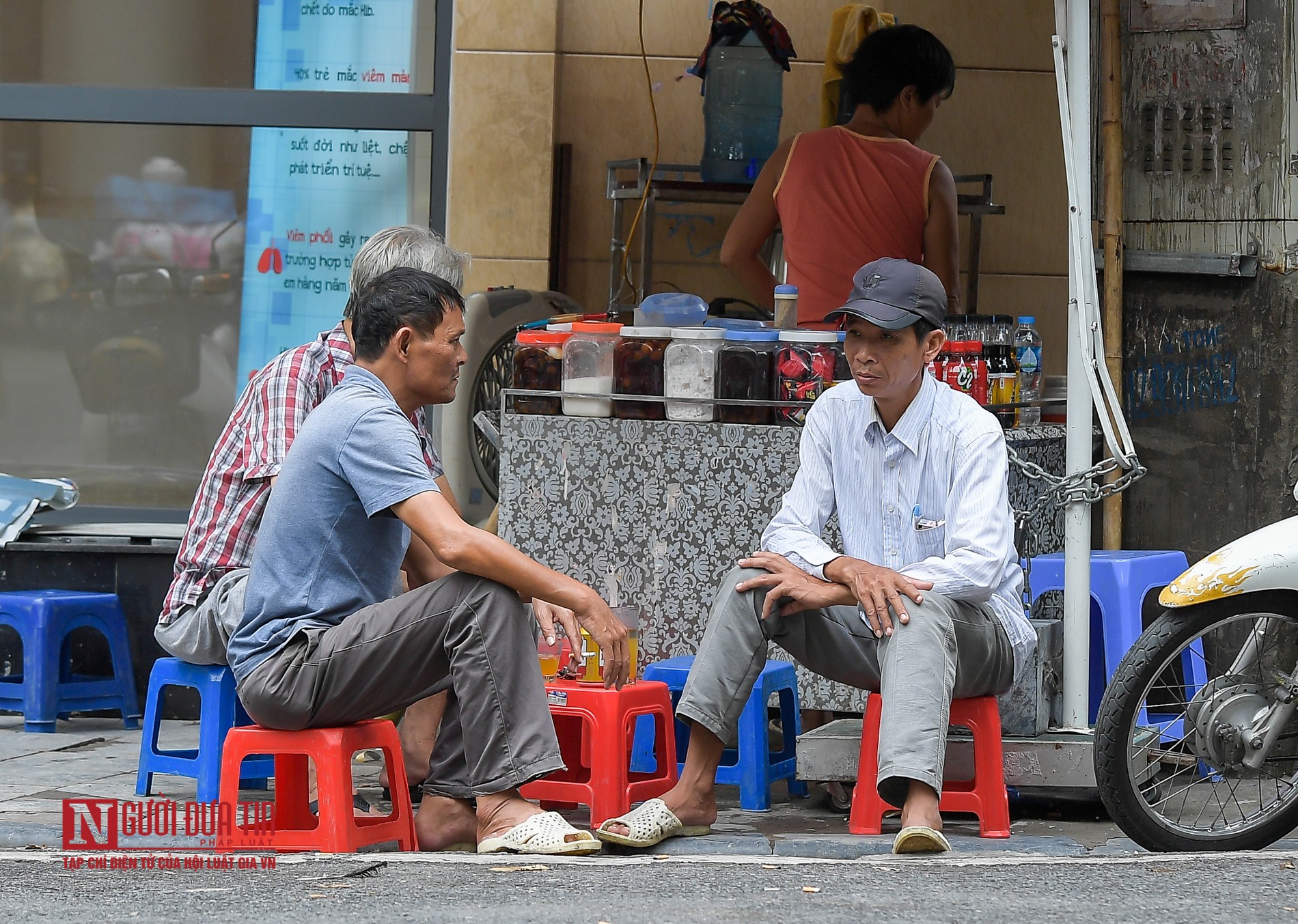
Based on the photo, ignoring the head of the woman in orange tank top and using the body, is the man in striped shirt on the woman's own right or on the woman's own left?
on the woman's own right

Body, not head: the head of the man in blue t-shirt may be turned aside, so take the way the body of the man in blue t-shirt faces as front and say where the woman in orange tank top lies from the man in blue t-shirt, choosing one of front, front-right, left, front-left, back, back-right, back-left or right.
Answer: front-left

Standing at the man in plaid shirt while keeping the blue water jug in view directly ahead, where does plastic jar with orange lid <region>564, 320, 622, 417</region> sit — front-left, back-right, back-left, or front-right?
front-right

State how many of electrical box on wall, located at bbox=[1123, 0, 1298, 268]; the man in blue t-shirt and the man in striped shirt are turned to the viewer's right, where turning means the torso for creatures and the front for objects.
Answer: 1

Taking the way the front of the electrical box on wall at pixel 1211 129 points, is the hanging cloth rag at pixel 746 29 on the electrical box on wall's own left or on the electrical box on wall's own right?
on the electrical box on wall's own right

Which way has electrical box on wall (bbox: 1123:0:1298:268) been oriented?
toward the camera

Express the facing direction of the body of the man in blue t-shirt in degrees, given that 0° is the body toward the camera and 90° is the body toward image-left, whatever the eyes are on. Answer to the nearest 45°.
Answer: approximately 270°

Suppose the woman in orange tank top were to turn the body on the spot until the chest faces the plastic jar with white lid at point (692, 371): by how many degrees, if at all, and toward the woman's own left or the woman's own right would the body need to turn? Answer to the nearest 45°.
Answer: approximately 180°

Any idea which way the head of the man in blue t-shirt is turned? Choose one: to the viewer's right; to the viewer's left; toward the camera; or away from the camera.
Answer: to the viewer's right

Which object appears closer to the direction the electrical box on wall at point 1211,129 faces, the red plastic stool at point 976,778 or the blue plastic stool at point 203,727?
the red plastic stool

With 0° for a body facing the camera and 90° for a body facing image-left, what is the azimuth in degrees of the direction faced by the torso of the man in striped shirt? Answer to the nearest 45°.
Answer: approximately 45°
